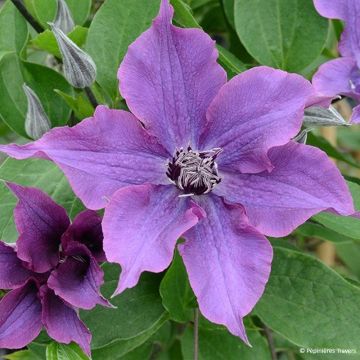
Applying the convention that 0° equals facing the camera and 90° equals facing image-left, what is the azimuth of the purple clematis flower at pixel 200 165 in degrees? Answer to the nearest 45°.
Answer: approximately 0°
